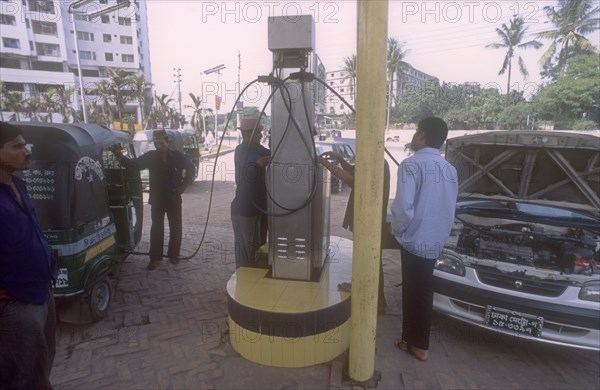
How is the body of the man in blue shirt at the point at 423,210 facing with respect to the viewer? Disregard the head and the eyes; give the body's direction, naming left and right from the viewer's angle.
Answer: facing away from the viewer and to the left of the viewer

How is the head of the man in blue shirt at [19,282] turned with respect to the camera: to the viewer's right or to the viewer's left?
to the viewer's right

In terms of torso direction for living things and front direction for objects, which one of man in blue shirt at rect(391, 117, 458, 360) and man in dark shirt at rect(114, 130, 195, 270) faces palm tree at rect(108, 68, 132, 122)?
the man in blue shirt

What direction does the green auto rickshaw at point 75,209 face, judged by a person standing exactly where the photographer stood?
facing away from the viewer and to the right of the viewer

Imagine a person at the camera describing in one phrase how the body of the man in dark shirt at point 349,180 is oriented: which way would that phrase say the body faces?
to the viewer's left

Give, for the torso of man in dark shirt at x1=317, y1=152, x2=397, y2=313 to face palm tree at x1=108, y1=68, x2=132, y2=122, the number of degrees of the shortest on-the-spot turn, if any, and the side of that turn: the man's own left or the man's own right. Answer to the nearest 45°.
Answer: approximately 45° to the man's own right

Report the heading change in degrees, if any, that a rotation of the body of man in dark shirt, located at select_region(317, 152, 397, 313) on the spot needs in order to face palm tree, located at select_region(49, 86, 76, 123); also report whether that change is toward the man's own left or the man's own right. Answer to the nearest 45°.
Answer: approximately 45° to the man's own right

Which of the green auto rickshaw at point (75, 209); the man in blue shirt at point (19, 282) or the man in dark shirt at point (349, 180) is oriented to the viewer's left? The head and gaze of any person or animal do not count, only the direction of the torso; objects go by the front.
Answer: the man in dark shirt

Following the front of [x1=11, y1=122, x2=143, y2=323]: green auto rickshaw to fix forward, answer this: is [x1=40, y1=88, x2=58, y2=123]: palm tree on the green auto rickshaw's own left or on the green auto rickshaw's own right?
on the green auto rickshaw's own left

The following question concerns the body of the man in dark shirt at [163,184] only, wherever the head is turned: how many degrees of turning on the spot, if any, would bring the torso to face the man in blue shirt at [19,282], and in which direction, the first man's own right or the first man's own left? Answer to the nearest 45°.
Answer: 0° — they already face them
